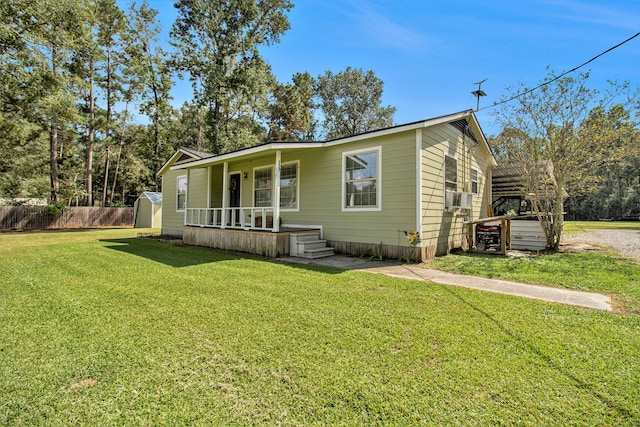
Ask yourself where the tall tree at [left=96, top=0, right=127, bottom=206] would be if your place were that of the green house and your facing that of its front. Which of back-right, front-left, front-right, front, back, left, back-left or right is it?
right

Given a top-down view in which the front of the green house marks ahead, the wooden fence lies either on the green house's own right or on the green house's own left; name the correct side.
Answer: on the green house's own right

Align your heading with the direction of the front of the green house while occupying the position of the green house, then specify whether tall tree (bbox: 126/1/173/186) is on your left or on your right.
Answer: on your right

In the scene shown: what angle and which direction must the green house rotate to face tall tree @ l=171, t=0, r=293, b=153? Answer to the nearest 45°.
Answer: approximately 90° to its right

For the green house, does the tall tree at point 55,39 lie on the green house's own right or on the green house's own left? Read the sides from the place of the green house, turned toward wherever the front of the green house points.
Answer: on the green house's own right

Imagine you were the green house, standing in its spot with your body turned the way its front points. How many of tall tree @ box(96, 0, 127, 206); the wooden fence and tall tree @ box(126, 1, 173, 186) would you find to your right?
3

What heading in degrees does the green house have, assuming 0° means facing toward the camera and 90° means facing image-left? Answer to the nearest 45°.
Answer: approximately 45°

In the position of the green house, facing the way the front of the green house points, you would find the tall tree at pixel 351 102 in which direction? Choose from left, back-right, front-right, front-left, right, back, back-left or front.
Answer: back-right
